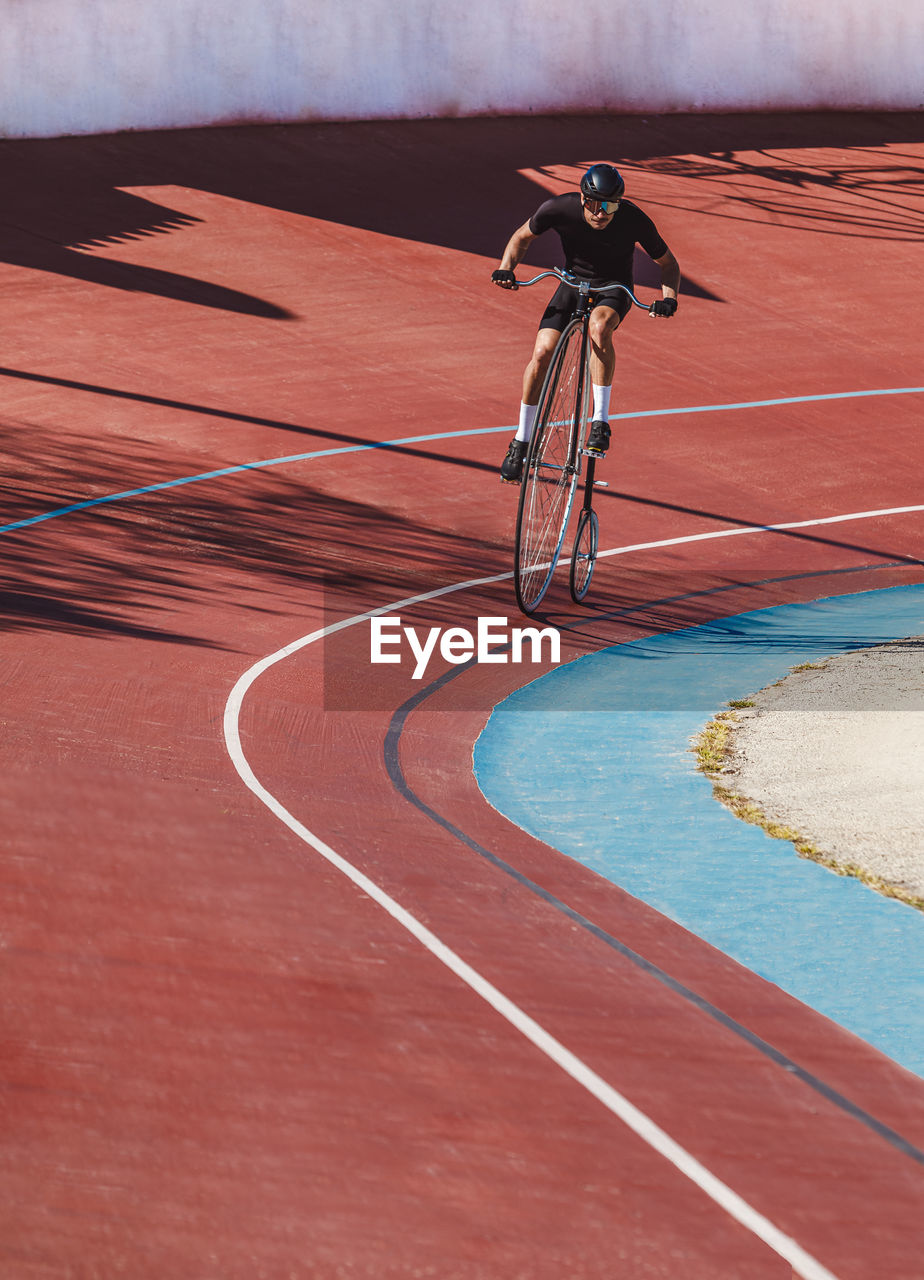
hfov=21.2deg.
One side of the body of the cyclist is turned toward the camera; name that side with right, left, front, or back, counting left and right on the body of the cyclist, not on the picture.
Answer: front

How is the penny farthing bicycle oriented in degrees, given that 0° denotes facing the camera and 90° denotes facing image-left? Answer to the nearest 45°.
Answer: approximately 0°
